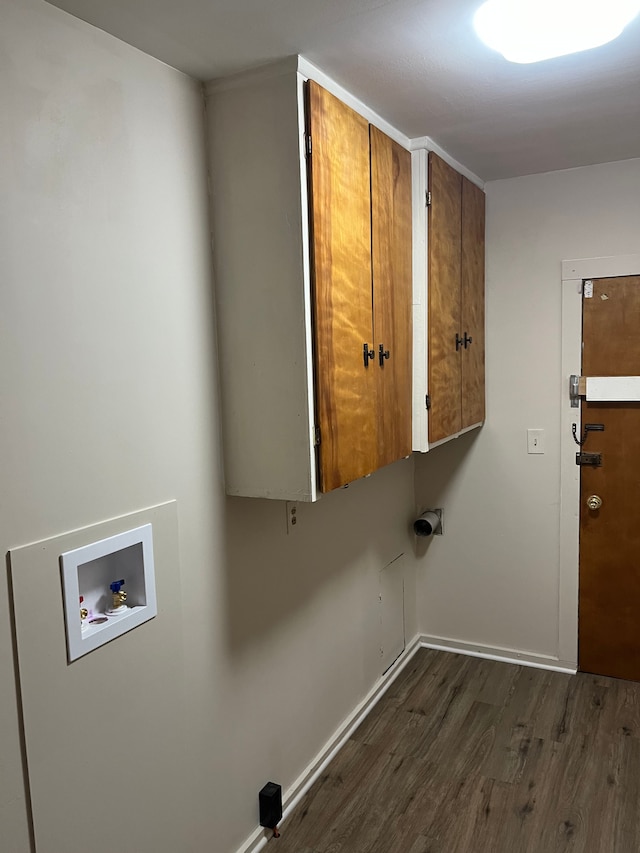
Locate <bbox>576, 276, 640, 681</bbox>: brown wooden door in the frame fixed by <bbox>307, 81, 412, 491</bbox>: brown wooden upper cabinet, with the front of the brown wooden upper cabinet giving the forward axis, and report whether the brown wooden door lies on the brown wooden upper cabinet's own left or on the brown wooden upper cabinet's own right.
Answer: on the brown wooden upper cabinet's own left

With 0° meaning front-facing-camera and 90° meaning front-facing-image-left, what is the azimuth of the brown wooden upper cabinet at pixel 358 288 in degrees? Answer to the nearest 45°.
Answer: approximately 315°

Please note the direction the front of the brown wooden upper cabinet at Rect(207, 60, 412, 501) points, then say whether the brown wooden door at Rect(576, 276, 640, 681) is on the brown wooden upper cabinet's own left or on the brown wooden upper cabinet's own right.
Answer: on the brown wooden upper cabinet's own left

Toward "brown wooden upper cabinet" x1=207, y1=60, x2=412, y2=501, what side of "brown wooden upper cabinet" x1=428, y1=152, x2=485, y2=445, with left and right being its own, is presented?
right

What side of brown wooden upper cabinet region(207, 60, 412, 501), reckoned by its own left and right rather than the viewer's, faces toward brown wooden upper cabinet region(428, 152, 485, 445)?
left
